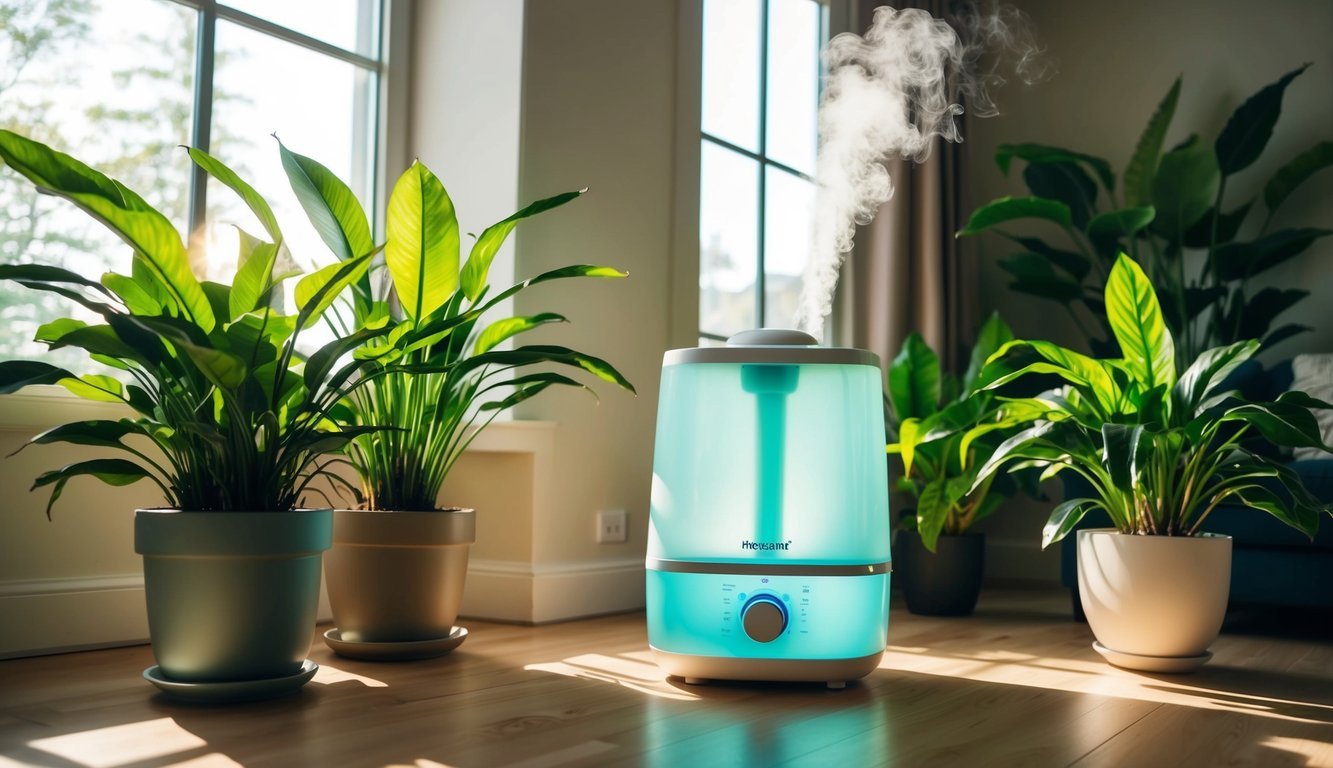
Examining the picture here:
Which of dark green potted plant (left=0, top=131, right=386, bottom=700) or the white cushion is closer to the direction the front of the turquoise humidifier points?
the dark green potted plant

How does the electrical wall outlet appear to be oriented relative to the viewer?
toward the camera

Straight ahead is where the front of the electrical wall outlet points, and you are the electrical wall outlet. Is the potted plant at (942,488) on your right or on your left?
on your left

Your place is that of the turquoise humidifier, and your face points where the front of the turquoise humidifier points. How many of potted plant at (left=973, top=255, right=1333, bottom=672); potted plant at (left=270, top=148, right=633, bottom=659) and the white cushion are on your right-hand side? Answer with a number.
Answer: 1

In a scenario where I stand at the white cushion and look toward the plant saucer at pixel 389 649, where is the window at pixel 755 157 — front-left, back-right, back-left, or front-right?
front-right

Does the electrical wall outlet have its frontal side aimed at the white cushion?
no

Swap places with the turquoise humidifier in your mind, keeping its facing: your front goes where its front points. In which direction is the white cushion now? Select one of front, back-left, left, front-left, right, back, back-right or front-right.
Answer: back-left

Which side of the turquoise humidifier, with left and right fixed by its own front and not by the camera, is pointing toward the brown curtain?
back

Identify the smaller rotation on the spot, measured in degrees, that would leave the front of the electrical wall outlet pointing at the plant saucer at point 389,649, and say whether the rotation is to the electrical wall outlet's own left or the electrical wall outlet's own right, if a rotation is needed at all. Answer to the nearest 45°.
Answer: approximately 45° to the electrical wall outlet's own right

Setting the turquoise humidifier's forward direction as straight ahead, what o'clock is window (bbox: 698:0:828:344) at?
The window is roughly at 6 o'clock from the turquoise humidifier.

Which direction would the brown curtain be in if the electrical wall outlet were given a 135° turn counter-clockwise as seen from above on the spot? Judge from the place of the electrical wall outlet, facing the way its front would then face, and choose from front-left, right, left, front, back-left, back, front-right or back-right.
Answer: front

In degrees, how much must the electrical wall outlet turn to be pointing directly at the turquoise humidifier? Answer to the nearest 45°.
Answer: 0° — it already faces it

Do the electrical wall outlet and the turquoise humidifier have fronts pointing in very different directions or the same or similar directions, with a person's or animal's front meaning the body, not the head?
same or similar directions

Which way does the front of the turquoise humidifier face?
toward the camera

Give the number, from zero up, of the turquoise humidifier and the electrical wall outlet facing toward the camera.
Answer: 2

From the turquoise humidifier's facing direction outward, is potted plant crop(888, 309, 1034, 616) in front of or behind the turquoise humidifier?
behind
